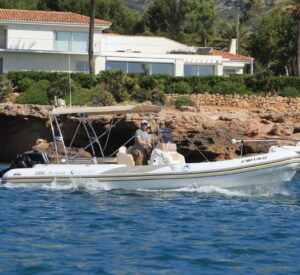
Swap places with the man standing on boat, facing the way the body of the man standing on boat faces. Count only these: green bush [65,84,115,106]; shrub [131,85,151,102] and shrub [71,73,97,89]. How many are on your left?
3

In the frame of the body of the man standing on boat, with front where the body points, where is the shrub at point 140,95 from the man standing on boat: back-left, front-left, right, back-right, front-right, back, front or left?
left

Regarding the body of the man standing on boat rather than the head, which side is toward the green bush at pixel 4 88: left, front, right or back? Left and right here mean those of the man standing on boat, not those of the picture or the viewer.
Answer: left

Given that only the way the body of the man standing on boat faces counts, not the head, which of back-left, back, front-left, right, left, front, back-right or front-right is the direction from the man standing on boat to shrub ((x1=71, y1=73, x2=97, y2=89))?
left

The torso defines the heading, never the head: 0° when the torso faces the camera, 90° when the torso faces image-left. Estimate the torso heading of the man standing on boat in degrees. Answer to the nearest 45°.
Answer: approximately 270°

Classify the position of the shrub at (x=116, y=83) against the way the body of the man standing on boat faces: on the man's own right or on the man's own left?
on the man's own left

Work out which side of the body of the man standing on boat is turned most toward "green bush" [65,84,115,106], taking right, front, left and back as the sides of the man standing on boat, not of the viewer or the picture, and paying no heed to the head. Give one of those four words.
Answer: left

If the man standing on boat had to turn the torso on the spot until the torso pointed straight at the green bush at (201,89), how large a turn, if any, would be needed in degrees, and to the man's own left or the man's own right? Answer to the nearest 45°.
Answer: approximately 90° to the man's own left

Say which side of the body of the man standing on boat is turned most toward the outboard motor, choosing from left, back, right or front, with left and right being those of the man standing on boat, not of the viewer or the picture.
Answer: back

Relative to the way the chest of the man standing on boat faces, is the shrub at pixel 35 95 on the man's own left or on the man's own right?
on the man's own left

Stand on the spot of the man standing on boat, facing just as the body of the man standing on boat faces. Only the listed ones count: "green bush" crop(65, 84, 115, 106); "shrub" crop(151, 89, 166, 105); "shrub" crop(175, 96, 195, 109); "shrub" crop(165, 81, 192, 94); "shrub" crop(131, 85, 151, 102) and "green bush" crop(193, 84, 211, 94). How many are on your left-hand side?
6

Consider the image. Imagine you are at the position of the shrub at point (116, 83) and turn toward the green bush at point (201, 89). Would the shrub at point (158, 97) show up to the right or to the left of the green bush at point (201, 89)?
right

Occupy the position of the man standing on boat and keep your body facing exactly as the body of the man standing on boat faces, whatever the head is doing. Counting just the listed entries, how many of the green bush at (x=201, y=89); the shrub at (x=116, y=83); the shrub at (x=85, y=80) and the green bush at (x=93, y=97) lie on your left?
4
